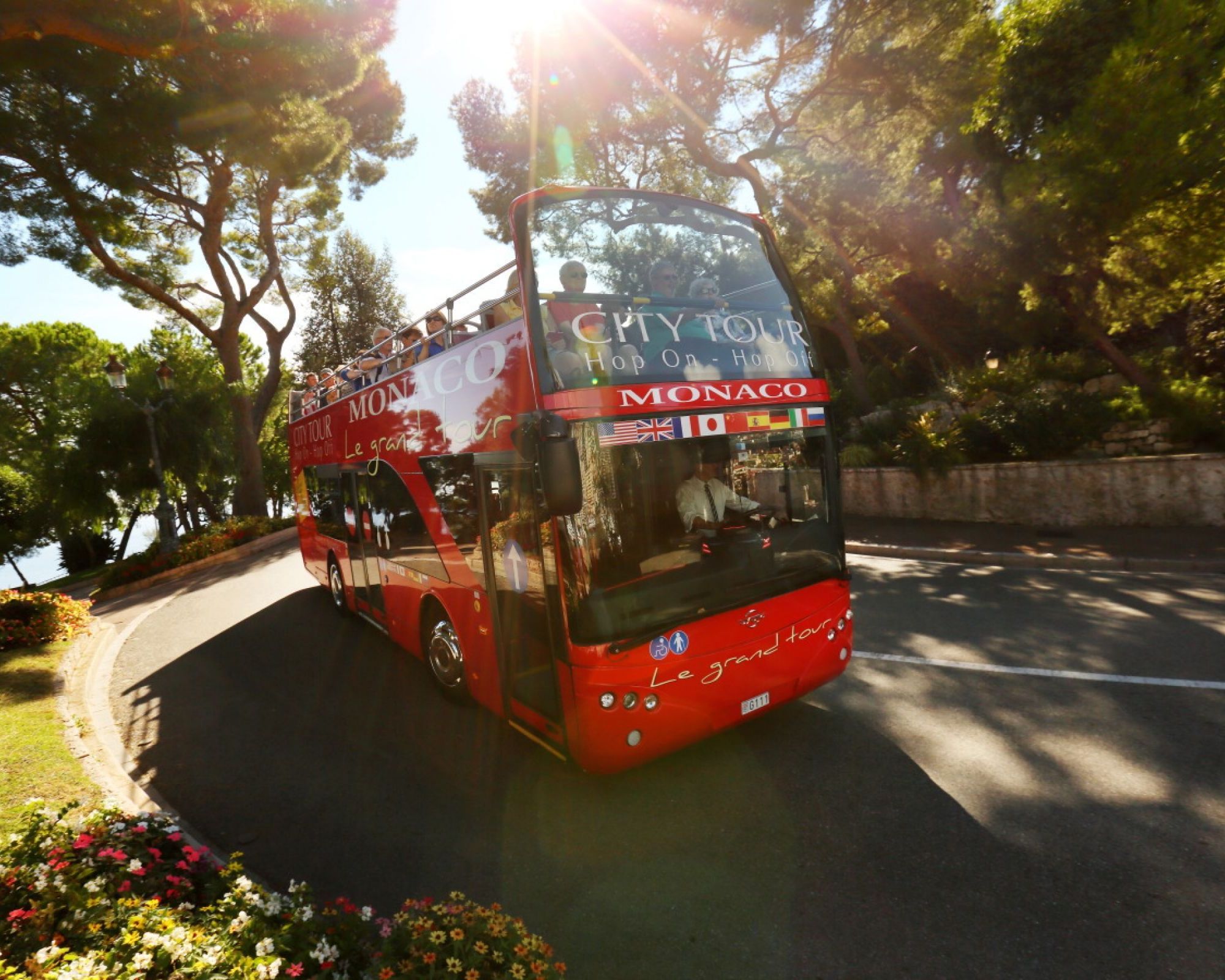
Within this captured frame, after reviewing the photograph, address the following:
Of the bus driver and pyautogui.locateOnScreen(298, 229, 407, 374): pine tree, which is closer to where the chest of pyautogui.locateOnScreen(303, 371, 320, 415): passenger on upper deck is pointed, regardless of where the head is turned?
the bus driver

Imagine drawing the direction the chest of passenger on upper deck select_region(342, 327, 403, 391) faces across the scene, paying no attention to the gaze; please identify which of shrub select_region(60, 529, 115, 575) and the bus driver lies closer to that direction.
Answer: the bus driver

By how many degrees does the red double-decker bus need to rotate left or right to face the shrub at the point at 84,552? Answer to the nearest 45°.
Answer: approximately 180°

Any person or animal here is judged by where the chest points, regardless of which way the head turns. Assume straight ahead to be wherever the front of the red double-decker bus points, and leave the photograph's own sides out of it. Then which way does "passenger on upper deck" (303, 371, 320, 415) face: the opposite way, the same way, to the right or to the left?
the same way

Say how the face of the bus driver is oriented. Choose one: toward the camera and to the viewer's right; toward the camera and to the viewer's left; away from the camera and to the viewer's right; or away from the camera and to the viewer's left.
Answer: toward the camera and to the viewer's right

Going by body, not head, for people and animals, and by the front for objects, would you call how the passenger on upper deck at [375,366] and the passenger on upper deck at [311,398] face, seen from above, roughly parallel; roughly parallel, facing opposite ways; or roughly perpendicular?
roughly parallel

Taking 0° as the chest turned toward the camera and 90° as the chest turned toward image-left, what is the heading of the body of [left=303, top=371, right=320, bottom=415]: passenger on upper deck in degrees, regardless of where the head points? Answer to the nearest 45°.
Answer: approximately 315°

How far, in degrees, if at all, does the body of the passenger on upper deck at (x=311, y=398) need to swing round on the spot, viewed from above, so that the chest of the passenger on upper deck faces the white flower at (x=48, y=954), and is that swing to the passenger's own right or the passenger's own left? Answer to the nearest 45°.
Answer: approximately 45° to the passenger's own right

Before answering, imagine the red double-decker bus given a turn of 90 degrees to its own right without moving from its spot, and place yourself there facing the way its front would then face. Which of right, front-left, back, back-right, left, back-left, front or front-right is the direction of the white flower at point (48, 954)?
front

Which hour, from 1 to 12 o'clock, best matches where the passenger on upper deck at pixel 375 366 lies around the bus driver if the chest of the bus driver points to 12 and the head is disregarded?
The passenger on upper deck is roughly at 6 o'clock from the bus driver.

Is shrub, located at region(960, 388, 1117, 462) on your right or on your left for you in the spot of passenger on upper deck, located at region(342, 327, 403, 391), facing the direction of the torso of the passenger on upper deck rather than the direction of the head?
on your left

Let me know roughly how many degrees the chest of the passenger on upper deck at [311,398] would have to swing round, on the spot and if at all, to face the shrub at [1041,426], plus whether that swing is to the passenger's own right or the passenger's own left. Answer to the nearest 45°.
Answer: approximately 45° to the passenger's own left

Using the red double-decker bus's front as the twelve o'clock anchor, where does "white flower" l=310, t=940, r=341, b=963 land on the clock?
The white flower is roughly at 1 o'clock from the red double-decker bus.

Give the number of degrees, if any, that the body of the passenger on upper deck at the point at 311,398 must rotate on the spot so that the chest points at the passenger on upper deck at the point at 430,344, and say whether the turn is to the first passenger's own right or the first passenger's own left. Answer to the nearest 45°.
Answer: approximately 45° to the first passenger's own right

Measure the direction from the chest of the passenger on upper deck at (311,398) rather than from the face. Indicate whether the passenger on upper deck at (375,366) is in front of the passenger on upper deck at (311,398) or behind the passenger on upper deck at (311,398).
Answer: in front

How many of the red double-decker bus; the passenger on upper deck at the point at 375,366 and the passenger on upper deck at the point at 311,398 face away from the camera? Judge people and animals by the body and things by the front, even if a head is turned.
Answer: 0

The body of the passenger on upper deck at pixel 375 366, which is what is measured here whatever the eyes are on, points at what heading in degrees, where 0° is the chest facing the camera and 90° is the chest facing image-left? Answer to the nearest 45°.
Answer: approximately 315°

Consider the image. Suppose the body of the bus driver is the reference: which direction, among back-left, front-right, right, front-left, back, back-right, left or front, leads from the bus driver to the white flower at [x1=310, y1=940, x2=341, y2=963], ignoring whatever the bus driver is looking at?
right

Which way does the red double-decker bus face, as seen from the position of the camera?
facing the viewer and to the right of the viewer

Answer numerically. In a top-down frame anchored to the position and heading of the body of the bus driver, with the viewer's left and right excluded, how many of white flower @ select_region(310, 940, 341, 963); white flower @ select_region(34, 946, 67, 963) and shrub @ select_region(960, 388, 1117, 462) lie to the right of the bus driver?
2
